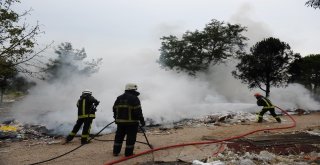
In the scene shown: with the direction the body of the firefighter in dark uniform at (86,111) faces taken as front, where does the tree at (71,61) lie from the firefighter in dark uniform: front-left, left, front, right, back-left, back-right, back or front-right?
front-left

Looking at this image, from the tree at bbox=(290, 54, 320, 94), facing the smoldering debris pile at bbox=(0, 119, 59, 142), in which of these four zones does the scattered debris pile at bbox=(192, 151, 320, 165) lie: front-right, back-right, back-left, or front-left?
front-left

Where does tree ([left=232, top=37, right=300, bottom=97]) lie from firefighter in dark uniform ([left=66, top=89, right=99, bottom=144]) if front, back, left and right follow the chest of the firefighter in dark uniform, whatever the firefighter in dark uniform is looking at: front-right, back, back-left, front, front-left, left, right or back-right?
front

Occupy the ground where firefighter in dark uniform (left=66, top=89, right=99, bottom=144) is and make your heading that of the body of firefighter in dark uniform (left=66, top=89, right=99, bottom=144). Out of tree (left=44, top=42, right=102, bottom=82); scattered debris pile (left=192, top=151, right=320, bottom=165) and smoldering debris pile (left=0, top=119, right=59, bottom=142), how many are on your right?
1

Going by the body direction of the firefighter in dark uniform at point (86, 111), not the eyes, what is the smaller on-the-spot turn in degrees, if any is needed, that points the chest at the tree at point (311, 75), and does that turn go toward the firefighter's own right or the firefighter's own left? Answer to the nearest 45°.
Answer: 0° — they already face it

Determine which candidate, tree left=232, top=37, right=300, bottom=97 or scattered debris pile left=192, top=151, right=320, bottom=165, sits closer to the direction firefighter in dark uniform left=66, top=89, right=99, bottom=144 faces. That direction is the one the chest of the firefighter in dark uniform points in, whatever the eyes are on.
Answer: the tree

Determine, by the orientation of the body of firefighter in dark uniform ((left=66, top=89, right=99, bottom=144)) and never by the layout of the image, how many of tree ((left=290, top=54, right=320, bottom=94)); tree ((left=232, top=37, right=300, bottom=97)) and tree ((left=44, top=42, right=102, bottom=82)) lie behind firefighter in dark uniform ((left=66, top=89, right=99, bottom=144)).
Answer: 0

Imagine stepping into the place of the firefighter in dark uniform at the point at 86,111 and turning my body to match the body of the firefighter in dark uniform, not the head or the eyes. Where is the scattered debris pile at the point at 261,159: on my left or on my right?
on my right

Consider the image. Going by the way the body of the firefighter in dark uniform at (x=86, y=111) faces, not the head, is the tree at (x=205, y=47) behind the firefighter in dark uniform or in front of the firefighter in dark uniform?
in front

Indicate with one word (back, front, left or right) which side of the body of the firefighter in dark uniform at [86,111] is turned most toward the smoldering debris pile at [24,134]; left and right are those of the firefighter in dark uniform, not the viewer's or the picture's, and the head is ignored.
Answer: left

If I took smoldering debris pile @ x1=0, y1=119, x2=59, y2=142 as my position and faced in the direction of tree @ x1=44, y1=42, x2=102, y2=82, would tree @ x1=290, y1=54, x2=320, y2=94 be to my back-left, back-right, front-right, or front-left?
front-right

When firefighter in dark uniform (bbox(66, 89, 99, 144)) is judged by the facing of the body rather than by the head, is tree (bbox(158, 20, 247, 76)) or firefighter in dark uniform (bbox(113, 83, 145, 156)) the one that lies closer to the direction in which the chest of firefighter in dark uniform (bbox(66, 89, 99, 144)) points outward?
the tree

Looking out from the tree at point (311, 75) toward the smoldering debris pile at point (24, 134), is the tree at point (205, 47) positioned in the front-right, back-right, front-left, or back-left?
front-right

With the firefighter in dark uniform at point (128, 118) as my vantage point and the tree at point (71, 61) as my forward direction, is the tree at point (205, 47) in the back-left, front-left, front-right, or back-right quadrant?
front-right
